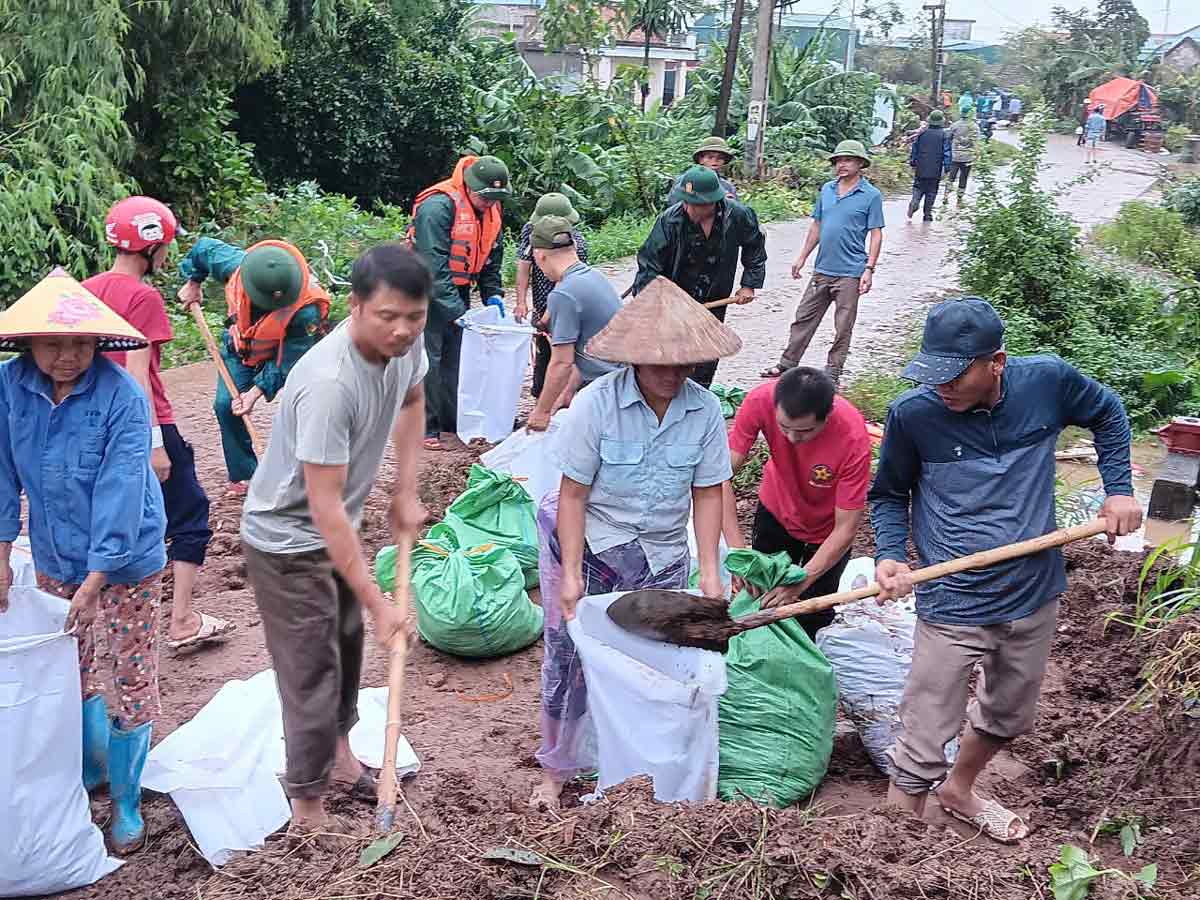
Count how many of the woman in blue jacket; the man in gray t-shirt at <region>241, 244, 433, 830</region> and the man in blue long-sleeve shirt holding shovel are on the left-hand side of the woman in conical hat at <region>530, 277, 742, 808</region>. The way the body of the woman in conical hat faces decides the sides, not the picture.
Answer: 1

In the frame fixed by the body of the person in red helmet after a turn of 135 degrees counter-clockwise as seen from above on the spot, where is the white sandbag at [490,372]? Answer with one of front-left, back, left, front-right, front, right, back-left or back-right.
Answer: back-right

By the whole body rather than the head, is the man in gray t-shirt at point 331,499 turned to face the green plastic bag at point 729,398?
no

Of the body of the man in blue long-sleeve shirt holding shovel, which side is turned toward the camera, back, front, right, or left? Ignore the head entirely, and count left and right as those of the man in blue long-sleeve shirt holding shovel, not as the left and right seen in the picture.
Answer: front

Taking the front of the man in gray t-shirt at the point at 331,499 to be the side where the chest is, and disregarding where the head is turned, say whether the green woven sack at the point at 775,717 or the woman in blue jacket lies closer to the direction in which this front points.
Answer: the green woven sack

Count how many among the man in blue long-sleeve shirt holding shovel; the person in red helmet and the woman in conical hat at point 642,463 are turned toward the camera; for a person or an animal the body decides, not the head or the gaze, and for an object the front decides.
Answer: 2

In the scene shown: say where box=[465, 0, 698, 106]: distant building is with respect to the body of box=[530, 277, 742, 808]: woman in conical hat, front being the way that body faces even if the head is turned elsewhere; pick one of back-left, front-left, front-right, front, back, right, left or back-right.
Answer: back

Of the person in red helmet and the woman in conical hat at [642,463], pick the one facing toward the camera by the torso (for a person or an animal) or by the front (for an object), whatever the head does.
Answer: the woman in conical hat

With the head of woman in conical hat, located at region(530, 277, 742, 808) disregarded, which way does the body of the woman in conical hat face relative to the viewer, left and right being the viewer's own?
facing the viewer

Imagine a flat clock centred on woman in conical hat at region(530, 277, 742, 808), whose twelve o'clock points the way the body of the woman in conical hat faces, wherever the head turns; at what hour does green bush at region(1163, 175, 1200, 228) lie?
The green bush is roughly at 7 o'clock from the woman in conical hat.

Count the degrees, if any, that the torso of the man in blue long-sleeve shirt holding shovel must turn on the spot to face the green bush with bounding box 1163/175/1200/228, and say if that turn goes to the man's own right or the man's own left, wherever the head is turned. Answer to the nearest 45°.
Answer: approximately 180°

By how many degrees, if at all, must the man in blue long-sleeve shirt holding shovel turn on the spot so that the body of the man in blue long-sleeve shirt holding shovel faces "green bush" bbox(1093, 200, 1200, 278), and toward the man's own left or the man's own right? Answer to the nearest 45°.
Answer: approximately 180°

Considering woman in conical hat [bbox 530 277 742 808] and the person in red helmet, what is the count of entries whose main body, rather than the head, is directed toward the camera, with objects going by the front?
1

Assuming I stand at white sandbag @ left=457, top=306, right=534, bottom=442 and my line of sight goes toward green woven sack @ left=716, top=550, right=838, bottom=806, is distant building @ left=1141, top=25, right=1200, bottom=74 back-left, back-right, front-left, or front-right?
back-left

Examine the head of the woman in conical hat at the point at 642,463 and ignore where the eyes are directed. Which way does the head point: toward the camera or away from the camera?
toward the camera
